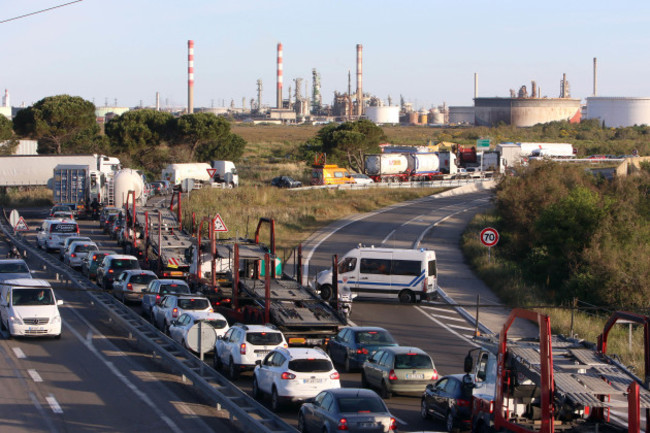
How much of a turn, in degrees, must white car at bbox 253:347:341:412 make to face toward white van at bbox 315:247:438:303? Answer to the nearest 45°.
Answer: approximately 45° to its right

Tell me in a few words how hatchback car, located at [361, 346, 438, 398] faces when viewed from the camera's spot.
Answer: facing away from the viewer and to the left of the viewer

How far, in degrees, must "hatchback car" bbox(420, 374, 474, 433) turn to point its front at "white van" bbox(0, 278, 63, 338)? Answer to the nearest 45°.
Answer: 0° — it already faces it

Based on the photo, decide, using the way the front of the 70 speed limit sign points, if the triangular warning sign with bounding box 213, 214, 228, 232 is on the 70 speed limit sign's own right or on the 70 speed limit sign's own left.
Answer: on the 70 speed limit sign's own right

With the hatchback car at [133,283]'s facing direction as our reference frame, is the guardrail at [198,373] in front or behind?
behind

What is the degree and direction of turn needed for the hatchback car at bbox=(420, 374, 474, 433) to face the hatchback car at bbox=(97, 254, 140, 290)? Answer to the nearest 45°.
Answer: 0° — it already faces it

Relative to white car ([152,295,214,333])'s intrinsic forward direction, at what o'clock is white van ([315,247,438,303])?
The white van is roughly at 3 o'clock from the white car.

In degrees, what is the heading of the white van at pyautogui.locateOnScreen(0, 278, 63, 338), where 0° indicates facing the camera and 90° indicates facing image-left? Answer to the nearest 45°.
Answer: approximately 0°

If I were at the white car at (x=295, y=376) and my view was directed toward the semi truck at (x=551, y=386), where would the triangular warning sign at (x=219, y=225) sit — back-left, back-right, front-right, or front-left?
back-left

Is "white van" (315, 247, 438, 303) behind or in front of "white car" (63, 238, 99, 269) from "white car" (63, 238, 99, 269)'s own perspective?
behind

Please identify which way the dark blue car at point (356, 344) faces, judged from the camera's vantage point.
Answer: facing away from the viewer and to the left of the viewer

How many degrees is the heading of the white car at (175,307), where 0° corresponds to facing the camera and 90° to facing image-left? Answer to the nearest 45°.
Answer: approximately 135°
